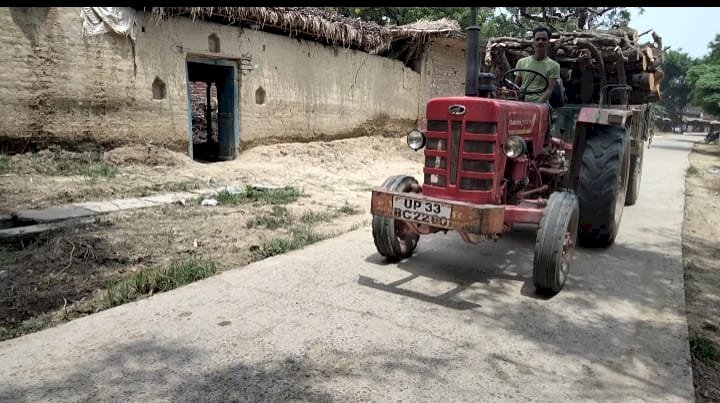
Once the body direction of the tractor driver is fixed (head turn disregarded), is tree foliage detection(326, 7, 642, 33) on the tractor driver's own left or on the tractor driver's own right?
on the tractor driver's own right

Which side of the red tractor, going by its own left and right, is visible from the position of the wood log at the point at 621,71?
back

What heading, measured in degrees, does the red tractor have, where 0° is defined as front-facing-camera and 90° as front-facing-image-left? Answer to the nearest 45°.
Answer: approximately 45°

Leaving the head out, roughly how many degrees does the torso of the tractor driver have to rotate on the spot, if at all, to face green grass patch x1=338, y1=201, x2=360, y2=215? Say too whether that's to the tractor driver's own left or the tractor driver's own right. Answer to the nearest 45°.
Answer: approximately 45° to the tractor driver's own right

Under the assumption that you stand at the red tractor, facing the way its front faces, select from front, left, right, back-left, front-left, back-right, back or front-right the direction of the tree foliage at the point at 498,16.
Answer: back-right

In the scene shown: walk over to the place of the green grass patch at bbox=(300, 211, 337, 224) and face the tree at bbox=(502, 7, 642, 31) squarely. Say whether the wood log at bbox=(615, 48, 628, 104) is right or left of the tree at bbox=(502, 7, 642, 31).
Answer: right

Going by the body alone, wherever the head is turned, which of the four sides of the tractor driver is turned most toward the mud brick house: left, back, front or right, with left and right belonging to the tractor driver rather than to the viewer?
right

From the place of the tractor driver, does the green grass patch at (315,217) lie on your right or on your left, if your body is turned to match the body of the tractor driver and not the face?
on your right

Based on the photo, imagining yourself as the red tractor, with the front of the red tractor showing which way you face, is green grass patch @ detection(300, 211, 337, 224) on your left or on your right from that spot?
on your right

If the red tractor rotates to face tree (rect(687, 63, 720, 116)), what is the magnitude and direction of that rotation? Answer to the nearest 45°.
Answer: approximately 135° to its right

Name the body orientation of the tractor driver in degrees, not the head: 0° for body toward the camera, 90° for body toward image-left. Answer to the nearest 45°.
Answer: approximately 45°

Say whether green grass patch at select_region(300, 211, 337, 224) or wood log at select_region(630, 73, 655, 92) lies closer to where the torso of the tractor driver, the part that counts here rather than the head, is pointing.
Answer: the green grass patch

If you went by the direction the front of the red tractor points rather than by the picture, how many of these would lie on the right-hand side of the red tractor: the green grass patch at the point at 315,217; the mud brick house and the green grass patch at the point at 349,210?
3
